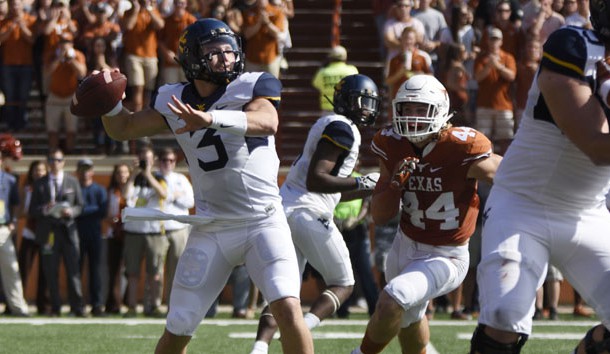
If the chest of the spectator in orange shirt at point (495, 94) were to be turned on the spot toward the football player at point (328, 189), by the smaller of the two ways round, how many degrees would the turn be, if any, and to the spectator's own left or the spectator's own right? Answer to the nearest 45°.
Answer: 0° — they already face them

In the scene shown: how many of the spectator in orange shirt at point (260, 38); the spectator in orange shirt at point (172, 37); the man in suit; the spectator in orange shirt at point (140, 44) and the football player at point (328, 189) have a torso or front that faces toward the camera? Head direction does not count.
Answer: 4

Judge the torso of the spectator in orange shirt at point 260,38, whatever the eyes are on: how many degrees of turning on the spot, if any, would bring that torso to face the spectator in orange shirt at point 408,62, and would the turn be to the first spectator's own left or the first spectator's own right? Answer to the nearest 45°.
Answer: approximately 90° to the first spectator's own left

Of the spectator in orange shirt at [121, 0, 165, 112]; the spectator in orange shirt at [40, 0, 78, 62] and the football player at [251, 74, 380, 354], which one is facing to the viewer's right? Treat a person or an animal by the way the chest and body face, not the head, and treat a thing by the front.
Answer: the football player

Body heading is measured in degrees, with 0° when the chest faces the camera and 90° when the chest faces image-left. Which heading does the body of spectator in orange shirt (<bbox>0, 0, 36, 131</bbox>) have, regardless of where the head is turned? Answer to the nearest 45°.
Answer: approximately 0°

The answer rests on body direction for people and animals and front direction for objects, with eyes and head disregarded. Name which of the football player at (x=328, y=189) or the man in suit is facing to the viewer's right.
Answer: the football player

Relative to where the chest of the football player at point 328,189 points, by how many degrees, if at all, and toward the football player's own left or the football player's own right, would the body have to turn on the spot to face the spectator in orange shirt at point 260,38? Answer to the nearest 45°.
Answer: approximately 90° to the football player's own left

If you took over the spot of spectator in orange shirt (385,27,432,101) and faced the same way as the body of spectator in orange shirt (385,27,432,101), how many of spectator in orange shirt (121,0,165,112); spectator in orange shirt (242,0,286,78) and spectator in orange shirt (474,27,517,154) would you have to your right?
2
